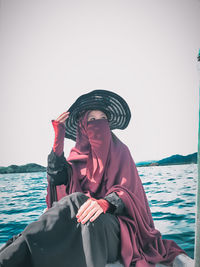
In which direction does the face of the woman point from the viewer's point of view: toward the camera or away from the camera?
toward the camera

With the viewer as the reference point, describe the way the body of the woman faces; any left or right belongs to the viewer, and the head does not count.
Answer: facing the viewer and to the left of the viewer
